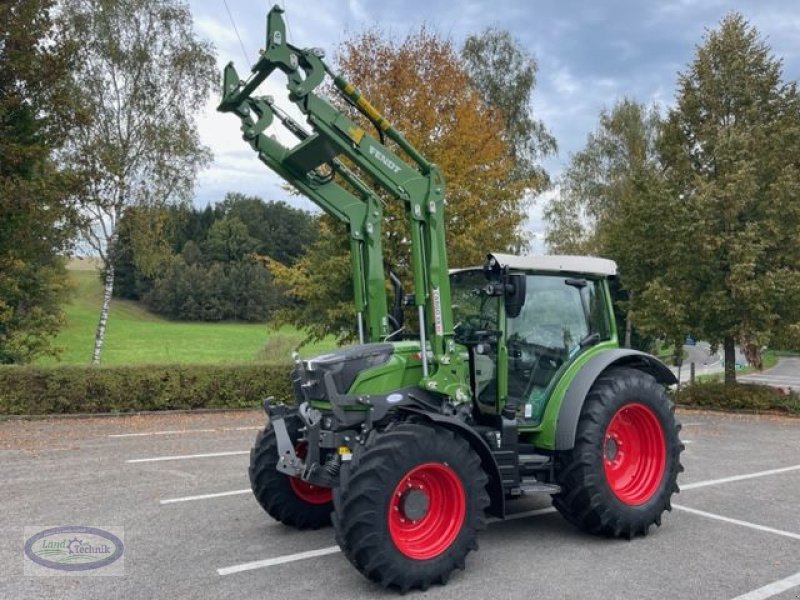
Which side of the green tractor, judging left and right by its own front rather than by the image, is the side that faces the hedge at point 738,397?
back

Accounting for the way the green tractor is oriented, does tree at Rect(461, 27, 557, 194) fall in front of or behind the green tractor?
behind

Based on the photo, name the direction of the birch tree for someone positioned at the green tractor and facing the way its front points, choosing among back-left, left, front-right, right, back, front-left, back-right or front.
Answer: right

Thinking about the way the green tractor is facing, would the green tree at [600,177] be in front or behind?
behind

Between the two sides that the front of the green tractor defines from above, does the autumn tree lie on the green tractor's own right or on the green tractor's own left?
on the green tractor's own right

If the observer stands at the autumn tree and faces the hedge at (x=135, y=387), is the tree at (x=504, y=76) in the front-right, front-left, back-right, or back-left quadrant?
back-right

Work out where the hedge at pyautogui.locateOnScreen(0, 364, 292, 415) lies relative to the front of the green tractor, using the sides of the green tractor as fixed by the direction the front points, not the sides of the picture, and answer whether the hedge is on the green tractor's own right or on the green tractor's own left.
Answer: on the green tractor's own right

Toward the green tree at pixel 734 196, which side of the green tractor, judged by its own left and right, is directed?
back

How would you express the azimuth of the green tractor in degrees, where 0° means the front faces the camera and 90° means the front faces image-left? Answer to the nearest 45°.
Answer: approximately 45°

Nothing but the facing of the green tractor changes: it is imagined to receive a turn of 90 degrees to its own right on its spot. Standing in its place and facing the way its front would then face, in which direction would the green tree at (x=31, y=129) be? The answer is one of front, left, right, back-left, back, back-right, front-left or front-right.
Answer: front
